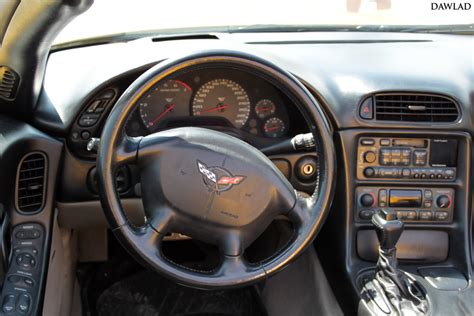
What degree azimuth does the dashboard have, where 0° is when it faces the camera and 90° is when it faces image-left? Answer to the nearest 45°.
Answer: approximately 0°
